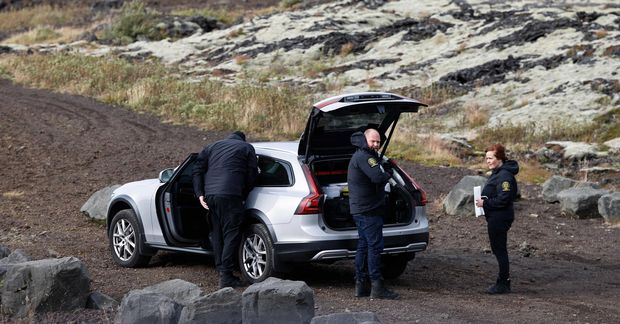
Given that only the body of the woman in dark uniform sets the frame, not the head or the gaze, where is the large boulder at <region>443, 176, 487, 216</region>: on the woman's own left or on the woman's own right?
on the woman's own right

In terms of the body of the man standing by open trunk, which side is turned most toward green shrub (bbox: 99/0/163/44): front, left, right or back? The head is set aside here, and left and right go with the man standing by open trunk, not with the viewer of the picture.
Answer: left

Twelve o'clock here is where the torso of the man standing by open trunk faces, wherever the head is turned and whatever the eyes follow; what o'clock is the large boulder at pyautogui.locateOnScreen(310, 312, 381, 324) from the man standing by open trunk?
The large boulder is roughly at 3 o'clock from the man standing by open trunk.

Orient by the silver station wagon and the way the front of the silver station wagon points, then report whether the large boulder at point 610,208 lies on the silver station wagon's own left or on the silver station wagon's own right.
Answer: on the silver station wagon's own right

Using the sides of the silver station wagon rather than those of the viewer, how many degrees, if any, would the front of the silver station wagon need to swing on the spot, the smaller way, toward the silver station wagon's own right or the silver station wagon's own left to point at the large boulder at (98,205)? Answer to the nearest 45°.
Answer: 0° — it already faces it

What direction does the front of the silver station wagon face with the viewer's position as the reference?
facing away from the viewer and to the left of the viewer

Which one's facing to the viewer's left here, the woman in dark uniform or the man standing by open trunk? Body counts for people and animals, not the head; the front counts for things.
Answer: the woman in dark uniform

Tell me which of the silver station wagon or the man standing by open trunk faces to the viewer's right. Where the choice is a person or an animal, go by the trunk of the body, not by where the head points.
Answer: the man standing by open trunk

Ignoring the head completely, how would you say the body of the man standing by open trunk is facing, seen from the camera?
to the viewer's right

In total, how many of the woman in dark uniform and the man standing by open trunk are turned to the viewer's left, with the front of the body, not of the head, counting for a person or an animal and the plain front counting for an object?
1

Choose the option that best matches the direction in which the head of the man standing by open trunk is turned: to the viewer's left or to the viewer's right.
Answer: to the viewer's right
